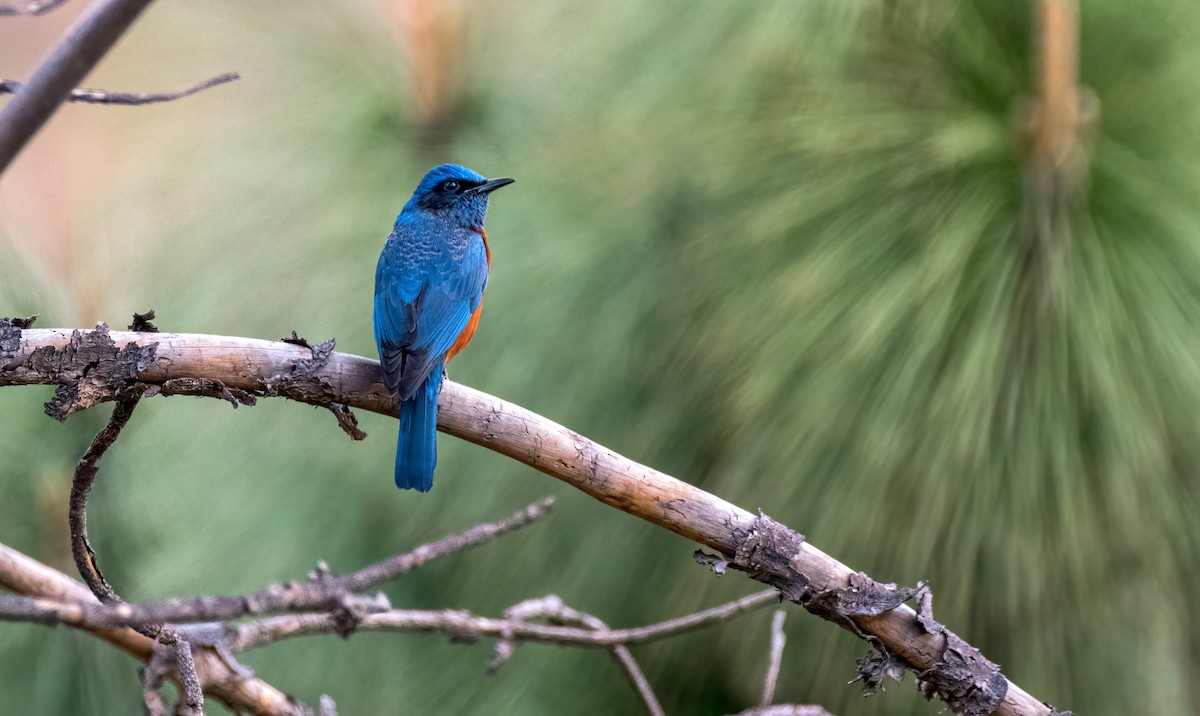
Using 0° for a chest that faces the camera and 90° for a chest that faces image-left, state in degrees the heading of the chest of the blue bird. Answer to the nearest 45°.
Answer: approximately 225°

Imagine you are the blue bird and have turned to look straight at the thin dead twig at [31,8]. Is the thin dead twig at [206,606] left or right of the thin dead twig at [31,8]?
left

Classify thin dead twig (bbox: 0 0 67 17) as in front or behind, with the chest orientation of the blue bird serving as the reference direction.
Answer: behind
